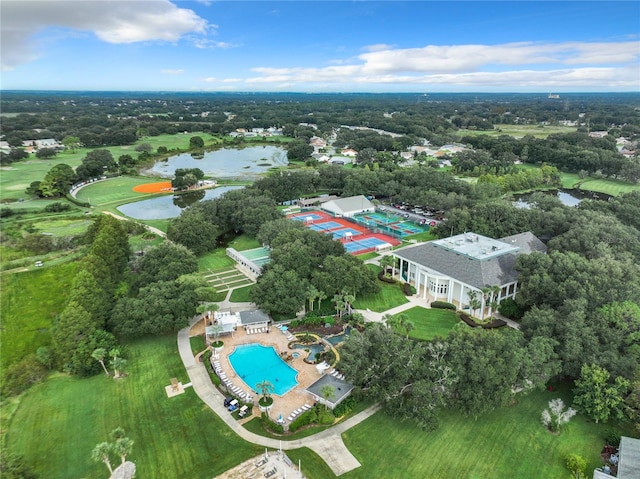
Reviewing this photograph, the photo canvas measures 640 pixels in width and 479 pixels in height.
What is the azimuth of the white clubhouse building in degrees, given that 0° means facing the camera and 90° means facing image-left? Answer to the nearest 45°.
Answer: approximately 45°

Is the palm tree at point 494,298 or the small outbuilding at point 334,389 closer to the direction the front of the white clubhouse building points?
the small outbuilding

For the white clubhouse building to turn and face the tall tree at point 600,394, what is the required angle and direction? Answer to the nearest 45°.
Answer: approximately 90° to its left

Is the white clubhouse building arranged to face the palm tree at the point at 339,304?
yes

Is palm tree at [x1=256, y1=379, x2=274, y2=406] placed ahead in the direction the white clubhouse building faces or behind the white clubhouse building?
ahead

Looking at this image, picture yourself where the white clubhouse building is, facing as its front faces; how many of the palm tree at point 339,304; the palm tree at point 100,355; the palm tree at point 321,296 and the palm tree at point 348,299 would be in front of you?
4

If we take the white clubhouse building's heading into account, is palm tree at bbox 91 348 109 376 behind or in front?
in front

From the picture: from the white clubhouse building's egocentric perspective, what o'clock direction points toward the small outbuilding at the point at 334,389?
The small outbuilding is roughly at 11 o'clock from the white clubhouse building.

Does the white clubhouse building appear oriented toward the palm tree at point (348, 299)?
yes

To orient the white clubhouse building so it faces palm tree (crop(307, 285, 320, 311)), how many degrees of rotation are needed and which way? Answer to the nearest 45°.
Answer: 0° — it already faces it

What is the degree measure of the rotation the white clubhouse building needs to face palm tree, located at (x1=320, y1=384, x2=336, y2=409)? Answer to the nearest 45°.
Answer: approximately 45° to its left

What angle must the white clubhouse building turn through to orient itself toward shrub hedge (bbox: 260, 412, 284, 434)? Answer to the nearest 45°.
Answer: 0° — it already faces it
